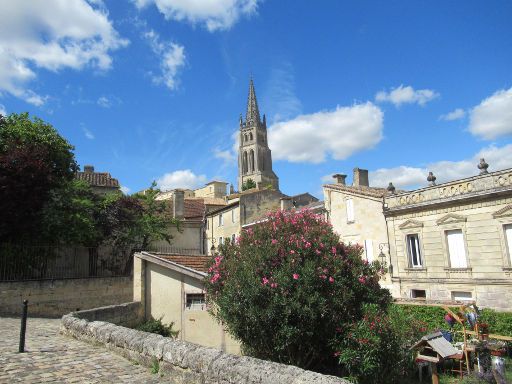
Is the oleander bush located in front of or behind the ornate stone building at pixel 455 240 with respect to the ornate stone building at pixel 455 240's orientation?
in front

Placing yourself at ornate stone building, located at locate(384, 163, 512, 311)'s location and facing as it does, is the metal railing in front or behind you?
in front

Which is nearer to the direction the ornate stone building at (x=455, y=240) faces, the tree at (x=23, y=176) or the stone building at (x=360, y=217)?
the tree

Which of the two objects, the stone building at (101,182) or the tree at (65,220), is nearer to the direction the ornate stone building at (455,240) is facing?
the tree

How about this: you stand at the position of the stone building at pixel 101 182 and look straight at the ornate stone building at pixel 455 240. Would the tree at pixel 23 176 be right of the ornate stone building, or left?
right

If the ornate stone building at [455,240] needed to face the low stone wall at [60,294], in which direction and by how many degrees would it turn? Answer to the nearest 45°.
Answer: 0° — it already faces it

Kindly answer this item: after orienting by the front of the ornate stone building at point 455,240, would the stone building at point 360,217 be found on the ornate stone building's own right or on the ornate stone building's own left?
on the ornate stone building's own right

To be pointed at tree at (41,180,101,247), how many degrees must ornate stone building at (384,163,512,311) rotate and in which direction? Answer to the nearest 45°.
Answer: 0° — it already faces it

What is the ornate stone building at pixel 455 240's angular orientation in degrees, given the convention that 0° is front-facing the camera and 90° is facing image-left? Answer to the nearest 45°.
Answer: approximately 45°

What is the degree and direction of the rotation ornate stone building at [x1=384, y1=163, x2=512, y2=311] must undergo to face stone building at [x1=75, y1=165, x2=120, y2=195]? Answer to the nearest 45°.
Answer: approximately 45° to its right
